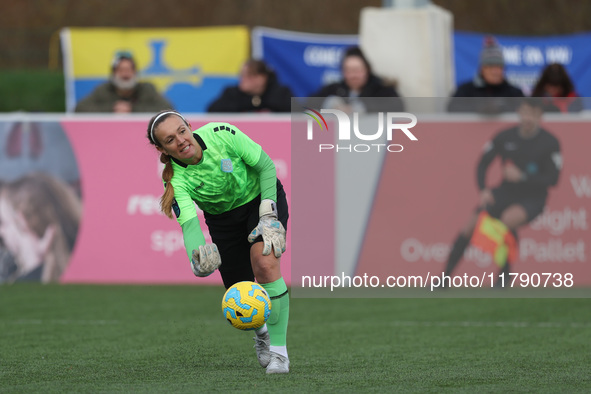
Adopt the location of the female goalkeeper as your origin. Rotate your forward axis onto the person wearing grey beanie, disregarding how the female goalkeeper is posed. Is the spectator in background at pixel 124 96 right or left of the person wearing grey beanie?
left

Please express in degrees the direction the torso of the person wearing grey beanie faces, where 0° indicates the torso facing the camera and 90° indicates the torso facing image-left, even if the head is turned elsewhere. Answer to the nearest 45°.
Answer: approximately 0°

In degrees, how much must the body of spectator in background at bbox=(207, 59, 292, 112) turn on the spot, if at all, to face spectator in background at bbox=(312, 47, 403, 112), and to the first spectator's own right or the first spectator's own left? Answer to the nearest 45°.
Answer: approximately 45° to the first spectator's own left

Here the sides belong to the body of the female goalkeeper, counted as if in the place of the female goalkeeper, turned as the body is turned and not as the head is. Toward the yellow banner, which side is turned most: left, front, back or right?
back

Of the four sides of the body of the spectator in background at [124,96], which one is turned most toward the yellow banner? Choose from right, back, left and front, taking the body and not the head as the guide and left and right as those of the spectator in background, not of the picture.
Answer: back
